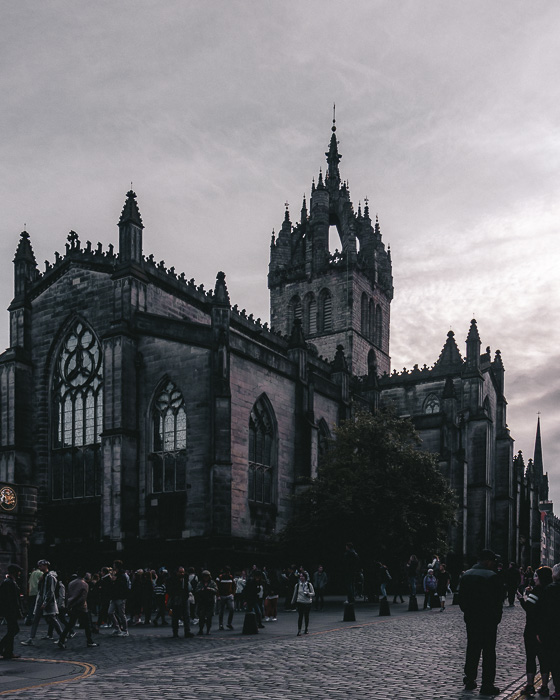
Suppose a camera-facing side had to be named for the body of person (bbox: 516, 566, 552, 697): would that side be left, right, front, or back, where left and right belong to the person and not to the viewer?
left
